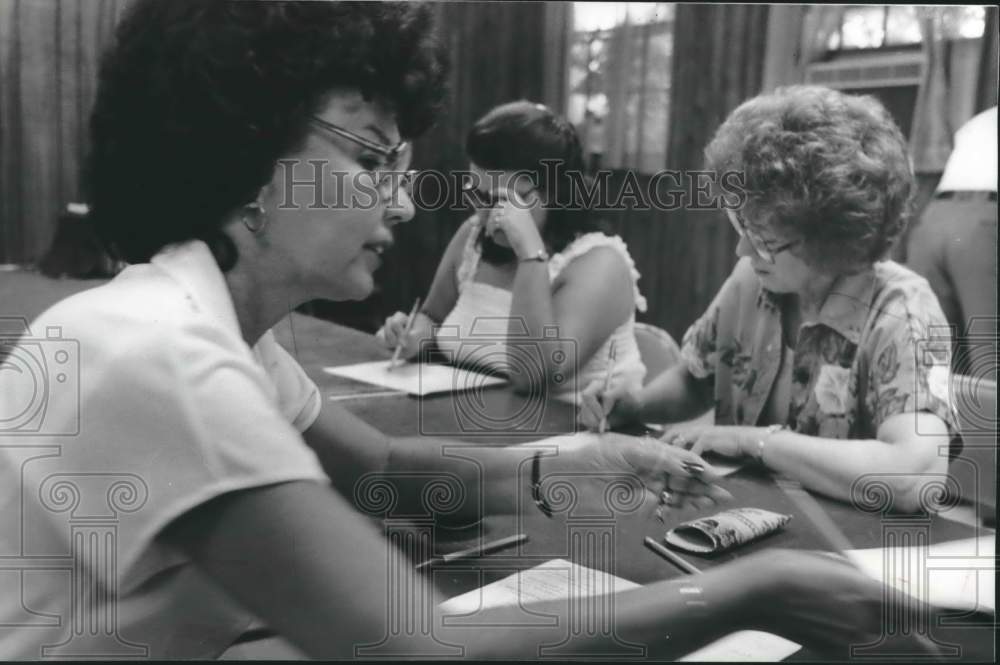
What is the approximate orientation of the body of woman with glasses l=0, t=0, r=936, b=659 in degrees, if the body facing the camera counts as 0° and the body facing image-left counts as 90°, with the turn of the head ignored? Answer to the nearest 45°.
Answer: approximately 270°

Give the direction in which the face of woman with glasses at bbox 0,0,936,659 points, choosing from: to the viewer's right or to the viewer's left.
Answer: to the viewer's right
